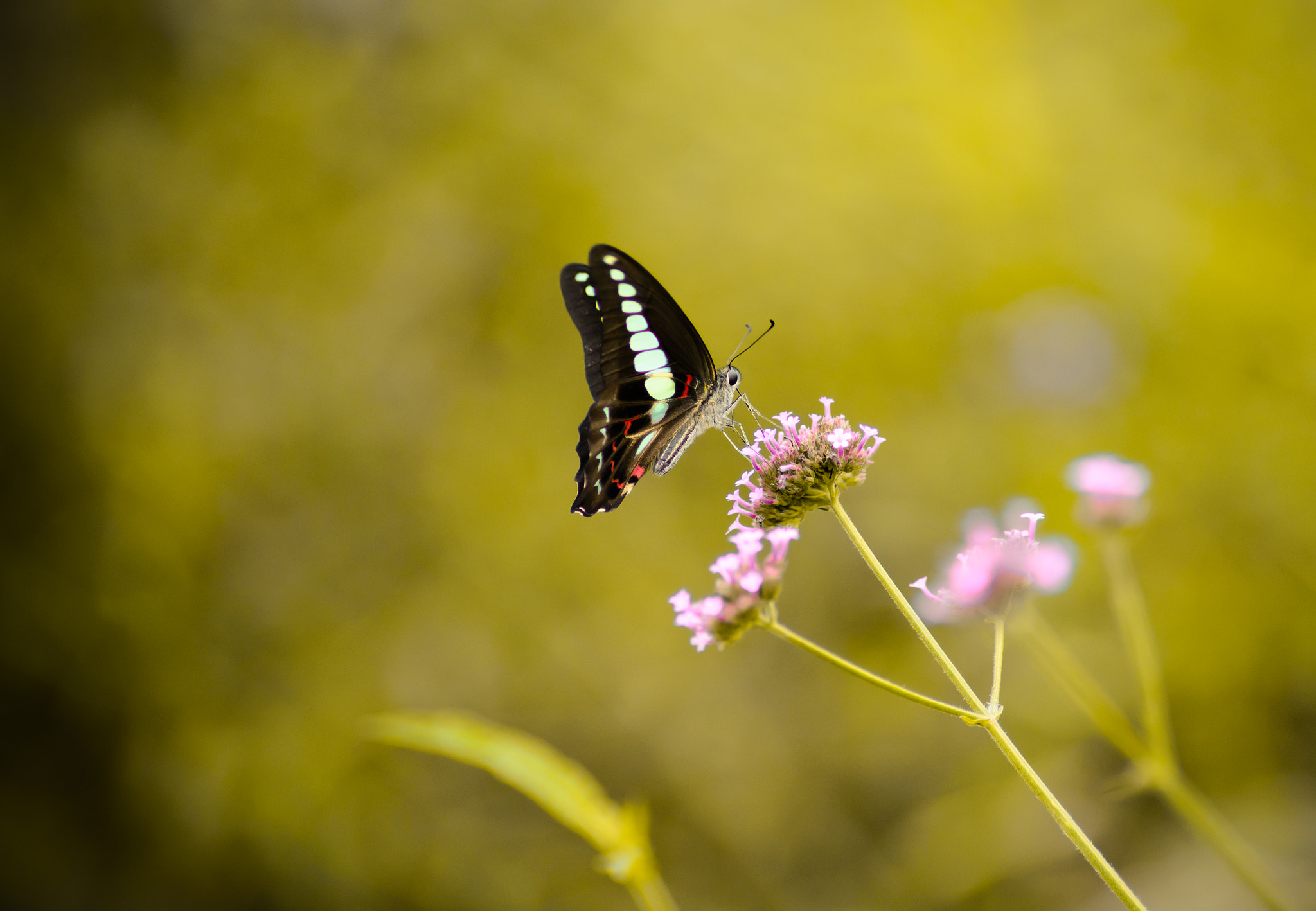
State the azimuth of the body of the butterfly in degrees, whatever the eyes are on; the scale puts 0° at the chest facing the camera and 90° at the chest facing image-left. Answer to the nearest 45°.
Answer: approximately 270°
